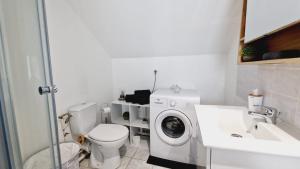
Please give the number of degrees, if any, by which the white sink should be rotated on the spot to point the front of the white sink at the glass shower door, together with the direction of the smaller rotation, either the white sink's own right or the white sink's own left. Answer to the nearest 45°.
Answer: approximately 45° to the white sink's own left

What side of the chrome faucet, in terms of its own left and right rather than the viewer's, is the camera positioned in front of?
left

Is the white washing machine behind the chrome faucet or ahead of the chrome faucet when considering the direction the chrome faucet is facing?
ahead

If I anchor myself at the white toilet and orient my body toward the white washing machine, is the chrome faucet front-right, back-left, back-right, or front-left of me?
front-right

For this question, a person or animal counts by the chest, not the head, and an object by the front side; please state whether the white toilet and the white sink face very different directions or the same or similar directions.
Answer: very different directions

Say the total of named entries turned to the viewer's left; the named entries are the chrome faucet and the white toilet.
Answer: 1

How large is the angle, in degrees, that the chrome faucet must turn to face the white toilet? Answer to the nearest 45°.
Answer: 0° — it already faces it

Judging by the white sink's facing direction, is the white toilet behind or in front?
in front

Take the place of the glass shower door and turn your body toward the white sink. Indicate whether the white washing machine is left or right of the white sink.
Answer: left

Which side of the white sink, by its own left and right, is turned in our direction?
left
